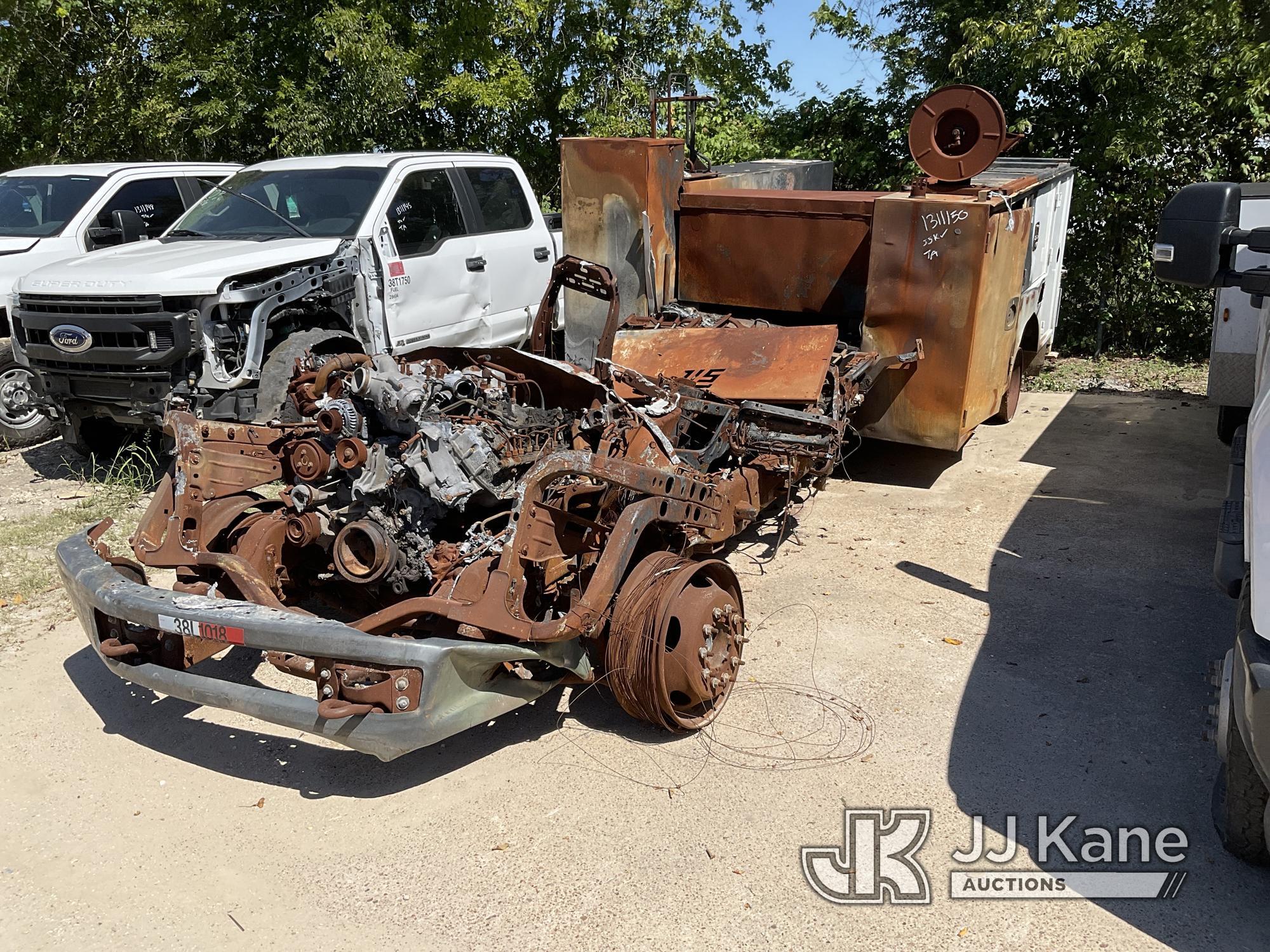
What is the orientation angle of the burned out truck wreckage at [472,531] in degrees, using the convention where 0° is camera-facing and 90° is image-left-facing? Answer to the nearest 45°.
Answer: approximately 45°

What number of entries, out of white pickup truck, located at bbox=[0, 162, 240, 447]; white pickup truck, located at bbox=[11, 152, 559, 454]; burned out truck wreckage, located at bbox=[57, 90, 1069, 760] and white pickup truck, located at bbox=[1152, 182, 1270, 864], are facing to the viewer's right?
0

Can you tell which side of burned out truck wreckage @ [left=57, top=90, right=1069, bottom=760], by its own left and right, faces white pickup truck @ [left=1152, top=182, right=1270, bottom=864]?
left

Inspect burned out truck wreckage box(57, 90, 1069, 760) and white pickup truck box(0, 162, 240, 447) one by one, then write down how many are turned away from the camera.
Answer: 0

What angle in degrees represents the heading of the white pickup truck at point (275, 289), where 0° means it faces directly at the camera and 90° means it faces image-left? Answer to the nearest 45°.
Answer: approximately 45°

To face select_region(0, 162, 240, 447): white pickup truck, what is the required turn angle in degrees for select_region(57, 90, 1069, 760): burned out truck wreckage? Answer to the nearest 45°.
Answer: approximately 90° to its right

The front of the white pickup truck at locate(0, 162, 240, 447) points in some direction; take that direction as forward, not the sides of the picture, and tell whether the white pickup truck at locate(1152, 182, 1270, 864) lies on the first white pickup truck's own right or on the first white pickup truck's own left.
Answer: on the first white pickup truck's own left

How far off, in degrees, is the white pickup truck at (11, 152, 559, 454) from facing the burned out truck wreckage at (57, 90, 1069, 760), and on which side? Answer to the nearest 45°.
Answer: approximately 45° to its left

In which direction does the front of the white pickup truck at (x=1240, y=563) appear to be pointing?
toward the camera

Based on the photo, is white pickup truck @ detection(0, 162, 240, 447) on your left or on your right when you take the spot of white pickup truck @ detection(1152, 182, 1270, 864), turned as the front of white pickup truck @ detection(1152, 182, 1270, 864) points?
on your right

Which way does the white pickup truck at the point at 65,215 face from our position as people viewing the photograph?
facing the viewer and to the left of the viewer

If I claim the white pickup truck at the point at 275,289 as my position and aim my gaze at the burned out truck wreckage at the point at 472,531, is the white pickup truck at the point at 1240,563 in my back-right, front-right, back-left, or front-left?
front-left
